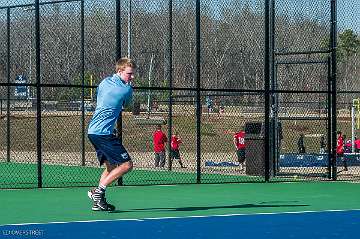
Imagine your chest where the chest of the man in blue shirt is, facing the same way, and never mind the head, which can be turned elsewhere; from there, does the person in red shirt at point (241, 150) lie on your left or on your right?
on your left

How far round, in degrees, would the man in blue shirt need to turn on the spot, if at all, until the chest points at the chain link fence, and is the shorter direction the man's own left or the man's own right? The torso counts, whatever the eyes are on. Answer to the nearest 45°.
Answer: approximately 90° to the man's own left

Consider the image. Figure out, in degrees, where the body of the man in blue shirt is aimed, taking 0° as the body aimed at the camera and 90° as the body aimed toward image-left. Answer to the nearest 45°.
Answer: approximately 270°
